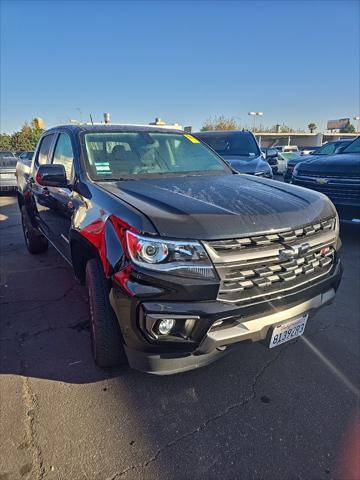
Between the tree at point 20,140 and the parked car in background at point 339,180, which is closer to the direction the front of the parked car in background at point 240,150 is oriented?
the parked car in background

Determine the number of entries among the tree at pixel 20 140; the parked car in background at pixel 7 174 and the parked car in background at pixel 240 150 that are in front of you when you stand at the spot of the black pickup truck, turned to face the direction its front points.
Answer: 0

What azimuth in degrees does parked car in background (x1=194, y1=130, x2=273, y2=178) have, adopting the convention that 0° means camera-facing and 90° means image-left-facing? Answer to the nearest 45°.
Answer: approximately 315°

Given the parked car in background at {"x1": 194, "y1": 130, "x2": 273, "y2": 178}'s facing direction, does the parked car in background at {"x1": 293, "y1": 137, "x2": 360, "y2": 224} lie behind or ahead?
ahead

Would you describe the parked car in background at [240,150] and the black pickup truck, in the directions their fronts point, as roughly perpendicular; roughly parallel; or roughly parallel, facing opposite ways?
roughly parallel

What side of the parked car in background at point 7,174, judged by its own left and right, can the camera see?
front

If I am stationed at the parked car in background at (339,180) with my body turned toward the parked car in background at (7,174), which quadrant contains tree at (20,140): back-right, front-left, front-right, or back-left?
front-right

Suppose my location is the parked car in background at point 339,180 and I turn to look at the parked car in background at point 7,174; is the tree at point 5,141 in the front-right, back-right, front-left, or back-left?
front-right

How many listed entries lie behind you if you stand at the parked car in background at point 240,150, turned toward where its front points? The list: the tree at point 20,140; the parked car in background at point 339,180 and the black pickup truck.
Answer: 1

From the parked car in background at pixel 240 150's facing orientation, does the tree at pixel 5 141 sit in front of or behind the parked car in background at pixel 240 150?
behind

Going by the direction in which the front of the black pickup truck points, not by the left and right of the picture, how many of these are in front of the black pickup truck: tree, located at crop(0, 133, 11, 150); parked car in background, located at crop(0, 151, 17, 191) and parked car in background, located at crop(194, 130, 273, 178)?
0

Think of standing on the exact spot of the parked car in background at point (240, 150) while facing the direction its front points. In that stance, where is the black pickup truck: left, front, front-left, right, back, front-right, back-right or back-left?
front-right

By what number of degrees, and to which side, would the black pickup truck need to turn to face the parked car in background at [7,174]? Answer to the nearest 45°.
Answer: approximately 180°

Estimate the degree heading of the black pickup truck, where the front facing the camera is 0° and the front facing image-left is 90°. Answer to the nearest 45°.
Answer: approximately 315°

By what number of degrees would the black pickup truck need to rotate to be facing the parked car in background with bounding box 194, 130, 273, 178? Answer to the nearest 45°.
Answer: approximately 135° to its left
